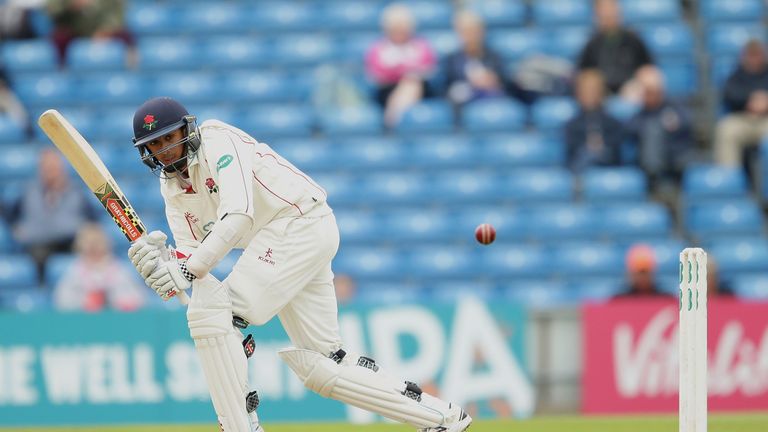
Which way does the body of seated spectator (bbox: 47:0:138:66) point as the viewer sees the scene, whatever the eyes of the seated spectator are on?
toward the camera

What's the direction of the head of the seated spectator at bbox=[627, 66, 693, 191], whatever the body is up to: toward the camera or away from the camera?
toward the camera

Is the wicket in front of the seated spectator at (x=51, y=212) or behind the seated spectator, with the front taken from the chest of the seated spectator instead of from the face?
in front

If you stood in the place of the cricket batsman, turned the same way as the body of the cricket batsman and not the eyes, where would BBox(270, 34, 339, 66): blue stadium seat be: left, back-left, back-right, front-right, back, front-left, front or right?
back-right

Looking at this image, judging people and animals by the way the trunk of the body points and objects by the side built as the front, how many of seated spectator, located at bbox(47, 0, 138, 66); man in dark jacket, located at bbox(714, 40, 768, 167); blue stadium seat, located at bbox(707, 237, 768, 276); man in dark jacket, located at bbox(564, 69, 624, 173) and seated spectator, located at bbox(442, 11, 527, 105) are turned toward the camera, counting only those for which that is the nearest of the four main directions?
5

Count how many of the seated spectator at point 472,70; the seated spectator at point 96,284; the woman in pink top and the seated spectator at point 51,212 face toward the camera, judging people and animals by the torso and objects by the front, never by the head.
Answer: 4

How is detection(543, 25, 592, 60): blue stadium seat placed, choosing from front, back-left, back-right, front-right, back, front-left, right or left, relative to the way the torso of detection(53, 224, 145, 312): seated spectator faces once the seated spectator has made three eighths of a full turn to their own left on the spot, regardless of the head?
front-right

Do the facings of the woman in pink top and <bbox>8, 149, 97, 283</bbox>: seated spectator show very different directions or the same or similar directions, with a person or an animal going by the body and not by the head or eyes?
same or similar directions

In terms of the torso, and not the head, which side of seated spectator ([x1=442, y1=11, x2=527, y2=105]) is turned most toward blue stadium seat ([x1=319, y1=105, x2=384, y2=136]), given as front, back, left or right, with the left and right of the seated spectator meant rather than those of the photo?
right

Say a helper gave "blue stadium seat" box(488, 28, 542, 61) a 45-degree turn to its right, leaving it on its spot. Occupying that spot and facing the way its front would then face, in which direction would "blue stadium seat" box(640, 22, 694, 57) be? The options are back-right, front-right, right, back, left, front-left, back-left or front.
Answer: back-left

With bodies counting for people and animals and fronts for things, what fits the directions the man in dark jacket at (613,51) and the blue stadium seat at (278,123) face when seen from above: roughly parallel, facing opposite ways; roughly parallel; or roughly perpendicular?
roughly parallel

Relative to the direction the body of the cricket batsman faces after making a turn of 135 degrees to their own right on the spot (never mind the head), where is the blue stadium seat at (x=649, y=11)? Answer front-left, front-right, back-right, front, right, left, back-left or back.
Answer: front-right

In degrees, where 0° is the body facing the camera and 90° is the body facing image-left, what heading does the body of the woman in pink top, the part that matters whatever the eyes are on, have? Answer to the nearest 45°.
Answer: approximately 0°

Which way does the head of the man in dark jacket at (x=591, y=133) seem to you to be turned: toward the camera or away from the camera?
toward the camera

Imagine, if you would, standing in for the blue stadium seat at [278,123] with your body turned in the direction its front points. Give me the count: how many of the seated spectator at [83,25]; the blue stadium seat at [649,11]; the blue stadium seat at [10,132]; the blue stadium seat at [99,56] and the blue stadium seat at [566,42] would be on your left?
2

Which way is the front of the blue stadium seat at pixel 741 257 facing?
toward the camera
